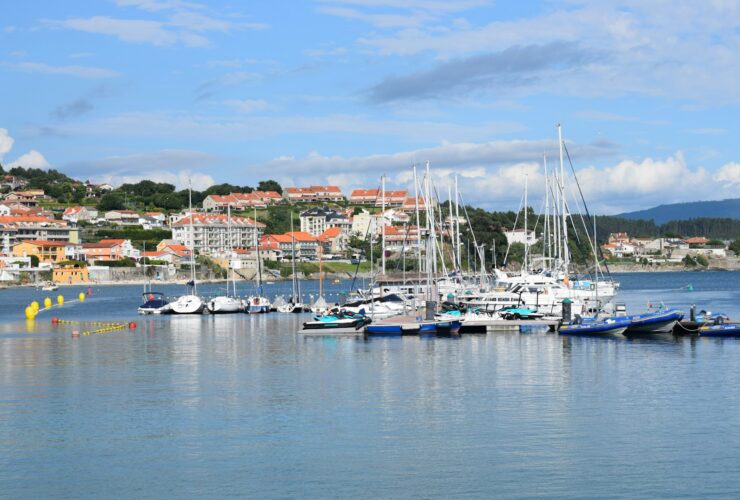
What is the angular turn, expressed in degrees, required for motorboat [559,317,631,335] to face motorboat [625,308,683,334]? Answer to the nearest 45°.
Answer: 0° — it already faces it

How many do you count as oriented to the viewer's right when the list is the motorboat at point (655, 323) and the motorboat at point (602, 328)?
2

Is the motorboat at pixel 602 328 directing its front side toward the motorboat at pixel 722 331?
yes

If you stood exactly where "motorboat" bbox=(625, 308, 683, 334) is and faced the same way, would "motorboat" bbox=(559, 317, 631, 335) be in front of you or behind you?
behind

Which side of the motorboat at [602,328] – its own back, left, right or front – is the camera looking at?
right

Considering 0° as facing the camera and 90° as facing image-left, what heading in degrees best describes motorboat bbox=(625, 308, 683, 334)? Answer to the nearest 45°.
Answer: approximately 270°
